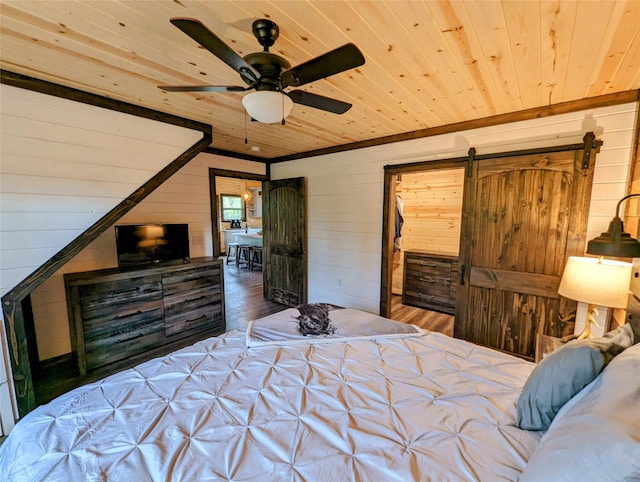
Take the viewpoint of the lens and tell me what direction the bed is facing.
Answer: facing away from the viewer and to the left of the viewer

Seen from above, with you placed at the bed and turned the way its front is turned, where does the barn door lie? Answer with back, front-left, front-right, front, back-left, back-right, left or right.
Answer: right

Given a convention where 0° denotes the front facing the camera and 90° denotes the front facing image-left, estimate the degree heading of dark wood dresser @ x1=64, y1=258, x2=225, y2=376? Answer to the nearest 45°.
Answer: approximately 315°

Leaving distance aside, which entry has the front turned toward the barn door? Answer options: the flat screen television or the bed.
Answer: the flat screen television

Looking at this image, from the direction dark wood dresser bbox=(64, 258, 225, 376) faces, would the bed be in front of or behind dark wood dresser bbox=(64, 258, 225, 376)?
in front

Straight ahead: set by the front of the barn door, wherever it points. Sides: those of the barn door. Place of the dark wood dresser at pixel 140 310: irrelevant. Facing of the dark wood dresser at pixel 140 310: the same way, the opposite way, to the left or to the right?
to the left

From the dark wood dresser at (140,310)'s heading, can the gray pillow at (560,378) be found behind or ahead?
ahead

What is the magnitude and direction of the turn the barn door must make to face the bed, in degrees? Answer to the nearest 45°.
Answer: approximately 45° to its left

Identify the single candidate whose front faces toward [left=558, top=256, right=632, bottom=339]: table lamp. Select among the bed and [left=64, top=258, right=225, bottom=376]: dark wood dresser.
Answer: the dark wood dresser

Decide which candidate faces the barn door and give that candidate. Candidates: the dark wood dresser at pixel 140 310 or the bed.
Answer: the dark wood dresser

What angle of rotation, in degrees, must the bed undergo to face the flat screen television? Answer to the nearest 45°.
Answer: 0° — it already faces it

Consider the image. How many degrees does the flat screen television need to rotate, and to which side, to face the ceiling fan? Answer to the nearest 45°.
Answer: approximately 45° to its right

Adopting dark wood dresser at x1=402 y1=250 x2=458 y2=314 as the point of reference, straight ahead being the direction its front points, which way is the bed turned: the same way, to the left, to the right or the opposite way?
to the right
